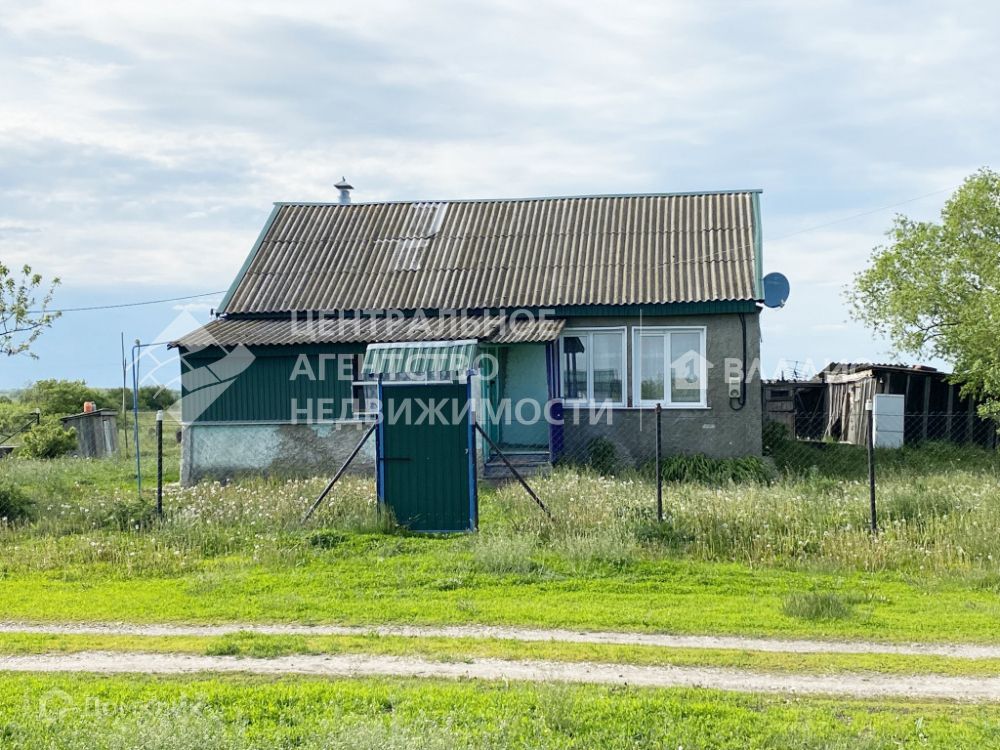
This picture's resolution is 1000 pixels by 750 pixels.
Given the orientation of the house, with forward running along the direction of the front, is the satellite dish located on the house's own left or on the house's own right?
on the house's own left

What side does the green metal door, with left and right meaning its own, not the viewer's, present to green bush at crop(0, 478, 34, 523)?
right

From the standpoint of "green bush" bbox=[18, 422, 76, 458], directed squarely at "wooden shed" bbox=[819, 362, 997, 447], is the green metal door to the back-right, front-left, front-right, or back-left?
front-right

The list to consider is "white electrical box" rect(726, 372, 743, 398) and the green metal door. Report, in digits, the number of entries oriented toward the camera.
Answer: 2

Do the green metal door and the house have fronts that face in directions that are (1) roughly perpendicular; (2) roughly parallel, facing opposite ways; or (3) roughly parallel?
roughly parallel

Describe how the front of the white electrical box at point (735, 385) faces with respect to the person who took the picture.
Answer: facing the viewer

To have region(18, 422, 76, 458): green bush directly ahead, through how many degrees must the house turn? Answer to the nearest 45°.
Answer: approximately 135° to its right

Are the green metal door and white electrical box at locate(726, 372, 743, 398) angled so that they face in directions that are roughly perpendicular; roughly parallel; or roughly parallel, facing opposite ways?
roughly parallel

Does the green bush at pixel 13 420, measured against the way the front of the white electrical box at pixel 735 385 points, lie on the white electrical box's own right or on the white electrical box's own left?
on the white electrical box's own right

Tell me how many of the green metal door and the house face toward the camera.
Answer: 2

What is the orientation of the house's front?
toward the camera

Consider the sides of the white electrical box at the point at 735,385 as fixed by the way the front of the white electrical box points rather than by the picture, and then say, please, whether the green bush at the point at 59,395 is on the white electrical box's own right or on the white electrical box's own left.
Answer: on the white electrical box's own right
